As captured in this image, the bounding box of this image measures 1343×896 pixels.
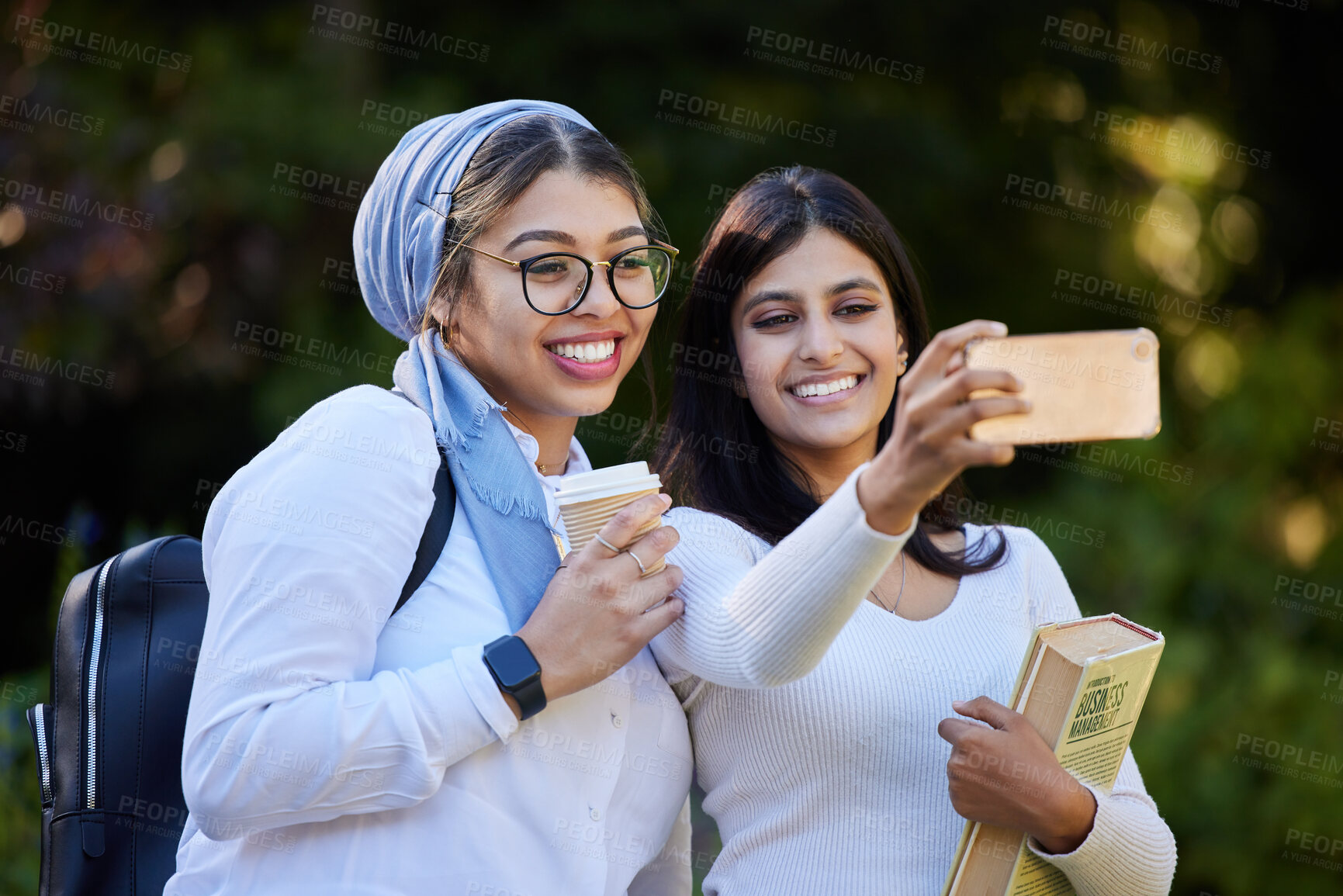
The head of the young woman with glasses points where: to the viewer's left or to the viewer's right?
to the viewer's right

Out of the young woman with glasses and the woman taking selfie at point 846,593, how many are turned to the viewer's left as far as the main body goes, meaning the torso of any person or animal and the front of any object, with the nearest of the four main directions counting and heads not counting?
0

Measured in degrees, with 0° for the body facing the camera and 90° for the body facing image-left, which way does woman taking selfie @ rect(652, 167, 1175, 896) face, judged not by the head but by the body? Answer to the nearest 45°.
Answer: approximately 0°

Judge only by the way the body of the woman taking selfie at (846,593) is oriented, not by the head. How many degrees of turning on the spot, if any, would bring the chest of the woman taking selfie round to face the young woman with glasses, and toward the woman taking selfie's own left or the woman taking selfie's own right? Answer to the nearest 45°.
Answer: approximately 45° to the woman taking selfie's own right

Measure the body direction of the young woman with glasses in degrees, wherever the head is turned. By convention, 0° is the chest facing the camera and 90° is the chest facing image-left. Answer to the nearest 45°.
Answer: approximately 315°
